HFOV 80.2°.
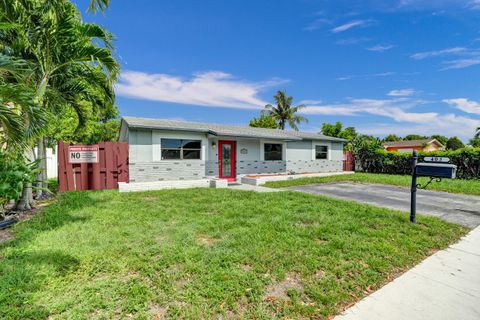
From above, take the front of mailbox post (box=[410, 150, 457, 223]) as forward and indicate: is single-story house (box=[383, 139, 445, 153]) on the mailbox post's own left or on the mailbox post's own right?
on the mailbox post's own left

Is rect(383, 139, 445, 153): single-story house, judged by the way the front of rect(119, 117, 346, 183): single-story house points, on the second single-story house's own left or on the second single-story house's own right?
on the second single-story house's own left

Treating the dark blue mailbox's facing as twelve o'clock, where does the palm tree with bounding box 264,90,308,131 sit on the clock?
The palm tree is roughly at 8 o'clock from the dark blue mailbox.

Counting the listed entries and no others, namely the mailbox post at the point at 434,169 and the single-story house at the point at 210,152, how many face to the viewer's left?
0

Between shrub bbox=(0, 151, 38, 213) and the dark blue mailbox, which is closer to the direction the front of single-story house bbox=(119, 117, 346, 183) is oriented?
the dark blue mailbox

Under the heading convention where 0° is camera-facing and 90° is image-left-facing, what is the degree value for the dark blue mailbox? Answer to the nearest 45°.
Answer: approximately 270°

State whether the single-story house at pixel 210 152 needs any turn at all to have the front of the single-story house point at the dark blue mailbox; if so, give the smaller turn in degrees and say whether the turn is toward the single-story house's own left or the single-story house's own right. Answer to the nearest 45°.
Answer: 0° — it already faces it

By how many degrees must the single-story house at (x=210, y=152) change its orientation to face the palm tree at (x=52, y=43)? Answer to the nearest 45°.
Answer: approximately 90° to its right

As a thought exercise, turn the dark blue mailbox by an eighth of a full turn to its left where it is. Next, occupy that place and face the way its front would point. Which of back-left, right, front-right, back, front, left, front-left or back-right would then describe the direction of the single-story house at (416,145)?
front-left

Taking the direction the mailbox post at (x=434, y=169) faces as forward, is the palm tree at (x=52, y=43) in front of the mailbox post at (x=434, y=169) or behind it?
behind

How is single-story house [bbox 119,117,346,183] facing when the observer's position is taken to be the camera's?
facing the viewer and to the right of the viewer

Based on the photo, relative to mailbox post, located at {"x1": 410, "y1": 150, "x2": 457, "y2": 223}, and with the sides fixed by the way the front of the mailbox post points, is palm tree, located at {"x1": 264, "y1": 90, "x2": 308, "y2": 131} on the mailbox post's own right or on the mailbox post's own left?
on the mailbox post's own left

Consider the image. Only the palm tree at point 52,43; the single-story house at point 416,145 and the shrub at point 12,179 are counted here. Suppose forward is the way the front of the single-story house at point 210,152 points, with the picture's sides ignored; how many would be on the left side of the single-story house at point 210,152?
1

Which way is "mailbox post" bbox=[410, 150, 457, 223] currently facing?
to the viewer's right
